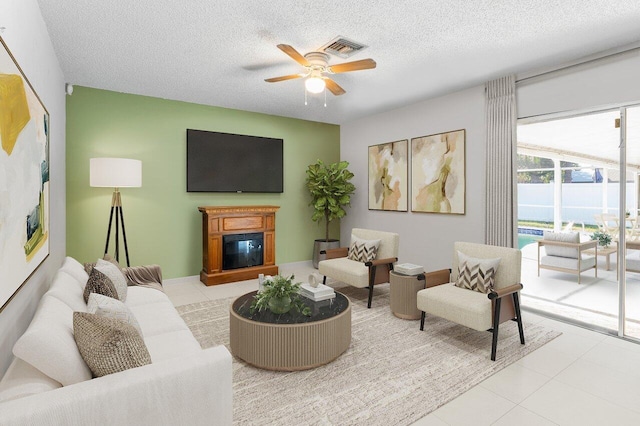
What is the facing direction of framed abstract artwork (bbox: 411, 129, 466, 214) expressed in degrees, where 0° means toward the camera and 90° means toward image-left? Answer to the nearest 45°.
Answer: approximately 45°

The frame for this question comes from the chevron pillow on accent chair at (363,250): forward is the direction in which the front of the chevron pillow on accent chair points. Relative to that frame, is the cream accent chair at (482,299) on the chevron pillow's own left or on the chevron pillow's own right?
on the chevron pillow's own left

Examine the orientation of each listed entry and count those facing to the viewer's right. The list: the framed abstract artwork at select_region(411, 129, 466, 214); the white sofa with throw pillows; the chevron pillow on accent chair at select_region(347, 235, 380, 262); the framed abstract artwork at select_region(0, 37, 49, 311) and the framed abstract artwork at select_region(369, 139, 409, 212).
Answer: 2

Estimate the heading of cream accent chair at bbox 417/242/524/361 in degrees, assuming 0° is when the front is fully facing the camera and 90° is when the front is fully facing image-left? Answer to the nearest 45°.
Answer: approximately 45°

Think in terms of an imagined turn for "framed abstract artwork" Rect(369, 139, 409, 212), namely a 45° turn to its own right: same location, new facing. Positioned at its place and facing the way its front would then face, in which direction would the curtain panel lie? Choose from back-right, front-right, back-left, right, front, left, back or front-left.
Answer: back-left

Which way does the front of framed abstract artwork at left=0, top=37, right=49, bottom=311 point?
to the viewer's right

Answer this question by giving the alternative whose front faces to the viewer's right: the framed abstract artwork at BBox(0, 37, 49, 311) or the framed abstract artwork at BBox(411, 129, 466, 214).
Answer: the framed abstract artwork at BBox(0, 37, 49, 311)

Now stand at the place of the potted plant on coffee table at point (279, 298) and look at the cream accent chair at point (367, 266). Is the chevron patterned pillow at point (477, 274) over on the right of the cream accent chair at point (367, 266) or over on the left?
right

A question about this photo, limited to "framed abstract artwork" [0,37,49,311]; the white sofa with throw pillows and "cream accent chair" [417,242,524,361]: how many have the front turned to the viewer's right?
2
